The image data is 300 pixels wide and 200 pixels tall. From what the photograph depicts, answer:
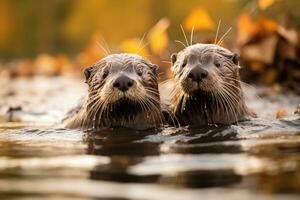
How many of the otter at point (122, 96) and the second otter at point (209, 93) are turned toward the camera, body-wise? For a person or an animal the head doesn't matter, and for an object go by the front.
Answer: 2

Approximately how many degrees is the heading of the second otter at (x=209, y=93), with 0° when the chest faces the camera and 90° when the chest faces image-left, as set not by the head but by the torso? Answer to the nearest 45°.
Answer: approximately 0°

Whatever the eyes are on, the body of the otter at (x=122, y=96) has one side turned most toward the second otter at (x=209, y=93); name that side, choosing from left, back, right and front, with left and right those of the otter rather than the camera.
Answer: left

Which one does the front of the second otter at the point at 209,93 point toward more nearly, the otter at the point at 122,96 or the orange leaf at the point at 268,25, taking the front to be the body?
the otter
